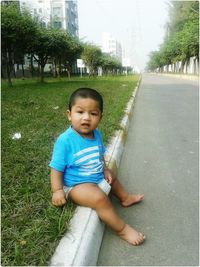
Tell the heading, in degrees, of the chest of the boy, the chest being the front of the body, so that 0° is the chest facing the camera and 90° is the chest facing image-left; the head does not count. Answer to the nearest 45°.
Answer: approximately 315°
